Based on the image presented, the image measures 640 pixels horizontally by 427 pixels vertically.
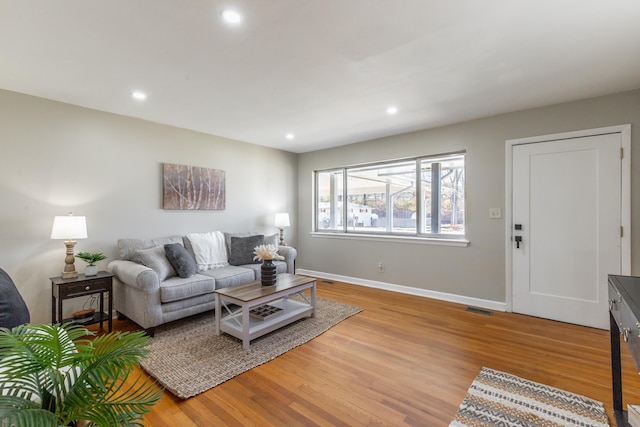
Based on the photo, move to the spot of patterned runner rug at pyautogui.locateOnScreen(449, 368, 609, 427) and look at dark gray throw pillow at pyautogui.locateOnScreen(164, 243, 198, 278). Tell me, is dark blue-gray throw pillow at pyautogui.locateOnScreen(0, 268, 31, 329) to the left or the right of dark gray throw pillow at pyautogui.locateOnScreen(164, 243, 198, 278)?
left

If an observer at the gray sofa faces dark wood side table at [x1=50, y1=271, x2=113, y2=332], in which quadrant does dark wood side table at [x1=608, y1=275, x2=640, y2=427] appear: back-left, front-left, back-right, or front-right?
back-left

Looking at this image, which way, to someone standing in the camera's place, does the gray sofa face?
facing the viewer and to the right of the viewer

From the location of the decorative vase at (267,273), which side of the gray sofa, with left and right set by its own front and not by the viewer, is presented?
front

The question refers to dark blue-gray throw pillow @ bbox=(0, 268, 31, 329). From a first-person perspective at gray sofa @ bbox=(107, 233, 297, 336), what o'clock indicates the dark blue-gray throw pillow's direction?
The dark blue-gray throw pillow is roughly at 2 o'clock from the gray sofa.

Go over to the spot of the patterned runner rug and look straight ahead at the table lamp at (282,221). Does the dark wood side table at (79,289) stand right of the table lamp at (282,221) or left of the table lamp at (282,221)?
left

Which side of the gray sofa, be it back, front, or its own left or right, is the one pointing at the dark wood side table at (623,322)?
front

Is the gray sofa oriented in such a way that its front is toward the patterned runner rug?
yes

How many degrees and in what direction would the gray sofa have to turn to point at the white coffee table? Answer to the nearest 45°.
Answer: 0° — it already faces it

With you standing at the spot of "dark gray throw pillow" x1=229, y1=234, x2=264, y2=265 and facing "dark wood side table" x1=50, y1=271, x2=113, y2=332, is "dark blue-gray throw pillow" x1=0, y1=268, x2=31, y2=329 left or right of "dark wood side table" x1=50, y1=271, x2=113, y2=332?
left

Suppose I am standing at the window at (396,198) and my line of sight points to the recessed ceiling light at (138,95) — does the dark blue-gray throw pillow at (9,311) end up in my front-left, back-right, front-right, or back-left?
front-left

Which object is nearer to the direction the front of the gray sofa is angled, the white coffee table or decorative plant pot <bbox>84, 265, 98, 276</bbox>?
the white coffee table
